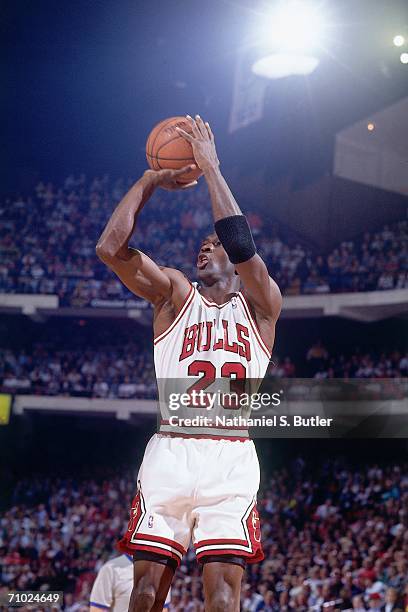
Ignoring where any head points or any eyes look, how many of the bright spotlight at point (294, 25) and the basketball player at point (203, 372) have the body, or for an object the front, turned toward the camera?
2

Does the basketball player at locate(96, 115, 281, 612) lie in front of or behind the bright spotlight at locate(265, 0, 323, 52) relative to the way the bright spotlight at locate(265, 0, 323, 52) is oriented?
in front

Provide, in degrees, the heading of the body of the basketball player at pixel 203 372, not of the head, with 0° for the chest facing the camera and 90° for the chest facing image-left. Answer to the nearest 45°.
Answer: approximately 0°

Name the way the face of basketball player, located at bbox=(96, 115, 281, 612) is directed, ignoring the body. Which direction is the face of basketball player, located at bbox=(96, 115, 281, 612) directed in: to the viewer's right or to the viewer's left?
to the viewer's left

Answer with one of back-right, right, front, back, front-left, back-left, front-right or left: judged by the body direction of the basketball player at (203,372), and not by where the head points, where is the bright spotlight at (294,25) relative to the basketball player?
back
